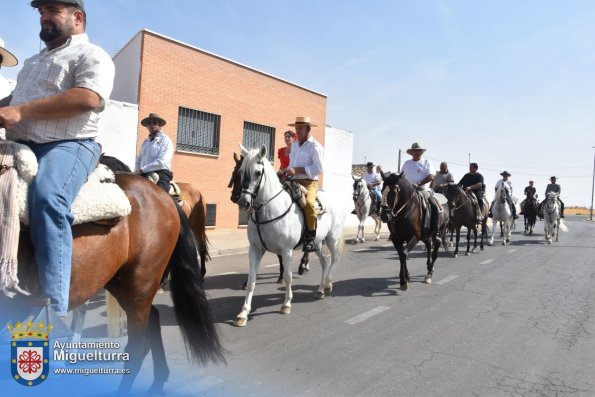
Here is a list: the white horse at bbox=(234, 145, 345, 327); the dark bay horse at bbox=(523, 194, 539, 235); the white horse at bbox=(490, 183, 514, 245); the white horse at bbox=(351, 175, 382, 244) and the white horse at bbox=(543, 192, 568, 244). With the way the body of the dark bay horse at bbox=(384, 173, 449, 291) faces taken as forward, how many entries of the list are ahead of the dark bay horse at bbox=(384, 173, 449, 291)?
1

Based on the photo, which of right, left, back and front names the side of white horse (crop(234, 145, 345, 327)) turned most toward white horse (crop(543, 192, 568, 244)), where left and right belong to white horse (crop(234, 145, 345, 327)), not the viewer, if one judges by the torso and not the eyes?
back

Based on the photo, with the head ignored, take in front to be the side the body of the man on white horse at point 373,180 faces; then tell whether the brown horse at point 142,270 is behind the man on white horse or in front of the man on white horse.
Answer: in front

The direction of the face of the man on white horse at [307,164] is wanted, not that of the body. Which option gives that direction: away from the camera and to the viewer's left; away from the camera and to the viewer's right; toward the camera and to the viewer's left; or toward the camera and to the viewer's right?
toward the camera and to the viewer's left

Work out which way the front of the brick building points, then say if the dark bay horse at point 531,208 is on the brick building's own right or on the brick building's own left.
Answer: on the brick building's own left

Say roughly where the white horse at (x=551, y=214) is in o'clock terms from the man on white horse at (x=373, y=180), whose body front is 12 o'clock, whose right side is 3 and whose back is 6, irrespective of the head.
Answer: The white horse is roughly at 7 o'clock from the man on white horse.

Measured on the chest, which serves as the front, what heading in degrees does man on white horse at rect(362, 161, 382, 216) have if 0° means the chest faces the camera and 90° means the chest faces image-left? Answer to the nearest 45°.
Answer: approximately 45°

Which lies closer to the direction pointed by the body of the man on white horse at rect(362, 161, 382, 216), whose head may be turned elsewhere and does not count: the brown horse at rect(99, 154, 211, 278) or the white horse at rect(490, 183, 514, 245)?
the brown horse

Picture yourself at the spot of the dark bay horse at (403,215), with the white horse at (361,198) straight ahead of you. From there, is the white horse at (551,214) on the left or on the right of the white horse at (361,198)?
right

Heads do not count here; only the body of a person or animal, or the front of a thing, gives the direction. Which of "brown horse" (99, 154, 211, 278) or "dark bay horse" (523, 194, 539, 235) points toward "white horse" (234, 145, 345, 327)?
the dark bay horse

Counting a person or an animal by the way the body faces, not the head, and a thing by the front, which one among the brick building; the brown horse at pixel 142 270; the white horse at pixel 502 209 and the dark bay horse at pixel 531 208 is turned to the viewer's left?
the brown horse

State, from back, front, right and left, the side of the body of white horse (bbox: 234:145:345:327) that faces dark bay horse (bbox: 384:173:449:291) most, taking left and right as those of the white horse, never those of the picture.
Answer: back

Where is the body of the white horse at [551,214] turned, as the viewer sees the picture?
toward the camera

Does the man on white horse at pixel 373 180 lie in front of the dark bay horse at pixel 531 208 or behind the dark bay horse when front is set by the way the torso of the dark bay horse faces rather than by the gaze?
in front

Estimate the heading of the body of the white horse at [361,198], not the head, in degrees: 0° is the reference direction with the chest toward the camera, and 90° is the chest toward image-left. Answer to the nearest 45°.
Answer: approximately 45°

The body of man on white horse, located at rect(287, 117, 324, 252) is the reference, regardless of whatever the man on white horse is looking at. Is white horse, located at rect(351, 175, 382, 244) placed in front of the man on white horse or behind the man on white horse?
behind

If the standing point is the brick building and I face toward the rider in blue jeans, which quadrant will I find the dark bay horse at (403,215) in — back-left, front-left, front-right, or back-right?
front-left

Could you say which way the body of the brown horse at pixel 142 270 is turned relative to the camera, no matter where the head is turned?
to the viewer's left

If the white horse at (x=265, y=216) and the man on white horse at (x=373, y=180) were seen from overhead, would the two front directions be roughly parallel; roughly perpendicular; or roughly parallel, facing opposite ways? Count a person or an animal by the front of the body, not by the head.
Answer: roughly parallel

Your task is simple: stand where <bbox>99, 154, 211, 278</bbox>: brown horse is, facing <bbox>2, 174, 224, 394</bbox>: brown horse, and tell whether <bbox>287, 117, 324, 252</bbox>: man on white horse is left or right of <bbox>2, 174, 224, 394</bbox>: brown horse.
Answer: left
